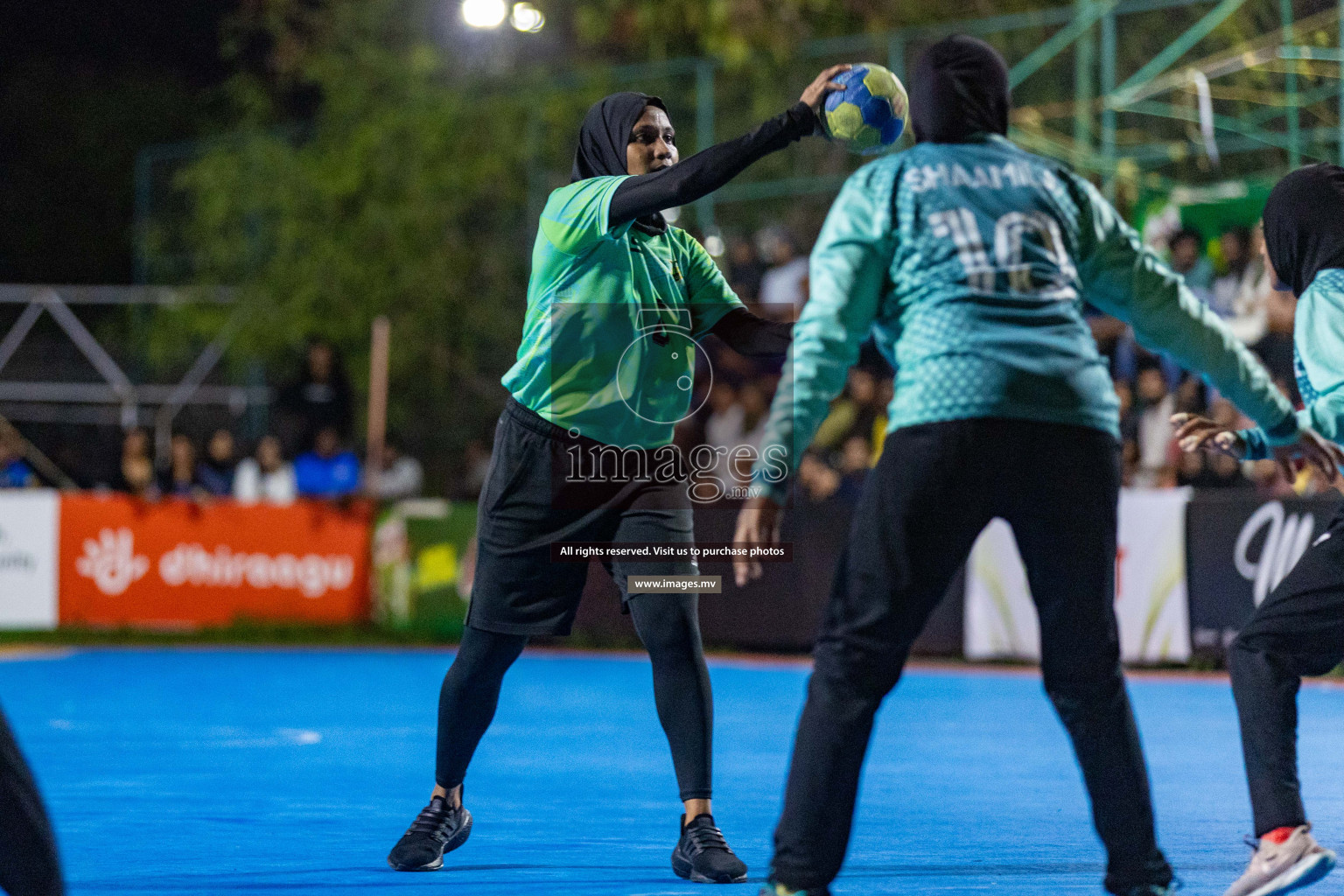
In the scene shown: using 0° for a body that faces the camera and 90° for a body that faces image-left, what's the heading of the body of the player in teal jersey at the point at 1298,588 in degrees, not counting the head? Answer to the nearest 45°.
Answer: approximately 90°

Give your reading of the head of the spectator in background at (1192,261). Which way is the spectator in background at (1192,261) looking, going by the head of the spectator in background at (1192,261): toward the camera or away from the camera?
toward the camera

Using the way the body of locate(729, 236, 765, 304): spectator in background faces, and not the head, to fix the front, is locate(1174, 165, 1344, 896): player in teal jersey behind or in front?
in front

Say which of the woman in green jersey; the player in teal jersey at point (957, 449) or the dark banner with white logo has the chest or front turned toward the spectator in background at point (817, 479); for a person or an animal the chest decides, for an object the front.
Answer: the player in teal jersey

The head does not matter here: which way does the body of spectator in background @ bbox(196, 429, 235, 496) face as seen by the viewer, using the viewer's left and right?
facing the viewer

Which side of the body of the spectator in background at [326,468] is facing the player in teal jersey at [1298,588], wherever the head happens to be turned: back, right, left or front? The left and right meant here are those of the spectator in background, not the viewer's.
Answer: front

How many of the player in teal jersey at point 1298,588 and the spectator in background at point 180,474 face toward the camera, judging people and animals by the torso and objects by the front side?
1

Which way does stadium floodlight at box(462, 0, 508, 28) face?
toward the camera

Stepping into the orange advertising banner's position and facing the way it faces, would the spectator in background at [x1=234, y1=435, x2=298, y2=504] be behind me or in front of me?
behind

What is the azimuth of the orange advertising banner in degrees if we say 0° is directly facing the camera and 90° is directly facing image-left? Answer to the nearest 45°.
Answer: approximately 0°

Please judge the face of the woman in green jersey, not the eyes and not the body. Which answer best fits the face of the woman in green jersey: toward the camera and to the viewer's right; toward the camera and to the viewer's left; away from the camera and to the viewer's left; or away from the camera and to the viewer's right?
toward the camera and to the viewer's right

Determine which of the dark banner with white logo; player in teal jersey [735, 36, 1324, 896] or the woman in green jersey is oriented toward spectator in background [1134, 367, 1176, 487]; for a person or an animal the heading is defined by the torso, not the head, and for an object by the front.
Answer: the player in teal jersey

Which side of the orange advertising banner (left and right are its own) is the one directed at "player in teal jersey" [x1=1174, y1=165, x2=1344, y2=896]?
front

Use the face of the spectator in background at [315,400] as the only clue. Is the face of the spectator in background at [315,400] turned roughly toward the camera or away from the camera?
toward the camera

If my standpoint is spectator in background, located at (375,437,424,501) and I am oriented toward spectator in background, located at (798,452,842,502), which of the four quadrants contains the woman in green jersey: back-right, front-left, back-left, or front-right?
front-right

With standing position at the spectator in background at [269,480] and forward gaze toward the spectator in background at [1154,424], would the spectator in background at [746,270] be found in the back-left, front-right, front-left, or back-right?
front-left
